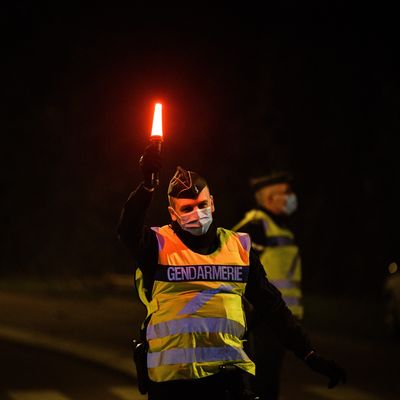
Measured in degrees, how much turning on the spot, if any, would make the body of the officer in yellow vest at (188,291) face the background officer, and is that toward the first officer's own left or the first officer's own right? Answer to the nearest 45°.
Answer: approximately 180°

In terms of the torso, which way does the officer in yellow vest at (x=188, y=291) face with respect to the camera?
toward the camera

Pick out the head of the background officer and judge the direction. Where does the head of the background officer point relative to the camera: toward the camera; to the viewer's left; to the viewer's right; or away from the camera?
to the viewer's right
